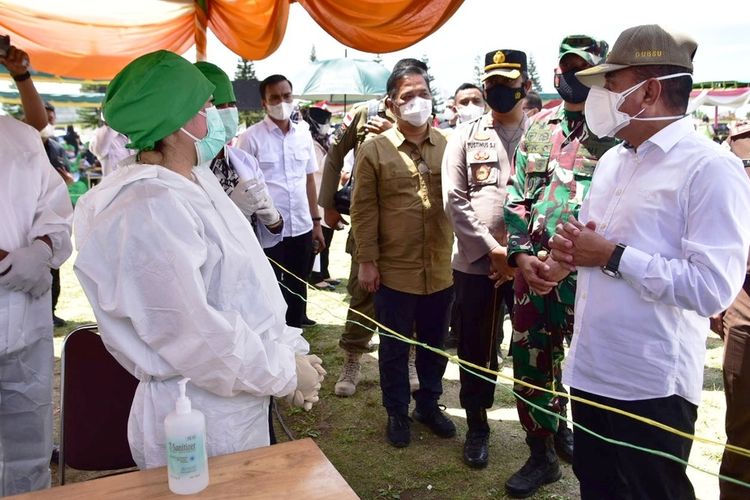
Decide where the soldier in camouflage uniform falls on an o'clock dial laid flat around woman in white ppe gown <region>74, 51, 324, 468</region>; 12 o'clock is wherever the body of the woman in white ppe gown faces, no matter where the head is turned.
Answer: The soldier in camouflage uniform is roughly at 11 o'clock from the woman in white ppe gown.

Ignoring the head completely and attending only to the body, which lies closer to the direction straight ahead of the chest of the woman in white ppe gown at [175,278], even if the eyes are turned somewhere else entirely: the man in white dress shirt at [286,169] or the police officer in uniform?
the police officer in uniform

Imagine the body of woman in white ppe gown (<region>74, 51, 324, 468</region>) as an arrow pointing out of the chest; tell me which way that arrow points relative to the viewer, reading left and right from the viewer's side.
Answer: facing to the right of the viewer

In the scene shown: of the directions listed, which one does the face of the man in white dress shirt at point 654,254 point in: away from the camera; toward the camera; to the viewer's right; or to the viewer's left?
to the viewer's left

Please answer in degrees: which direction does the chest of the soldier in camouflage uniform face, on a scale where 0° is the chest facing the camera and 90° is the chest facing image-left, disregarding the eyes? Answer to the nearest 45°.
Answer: approximately 45°

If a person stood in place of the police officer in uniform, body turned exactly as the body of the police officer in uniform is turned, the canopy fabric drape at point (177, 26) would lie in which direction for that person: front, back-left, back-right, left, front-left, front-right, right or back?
right
